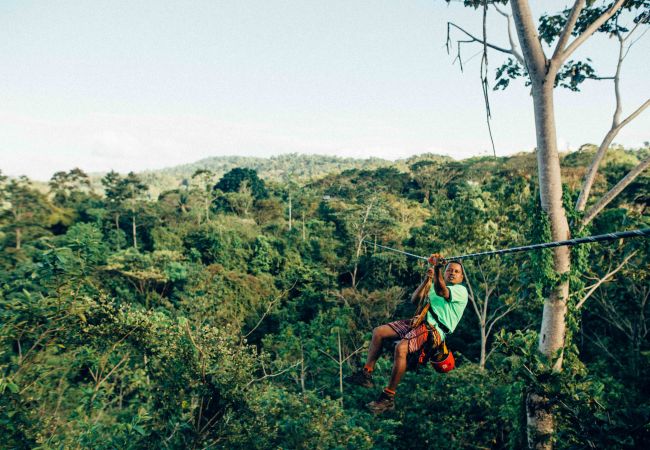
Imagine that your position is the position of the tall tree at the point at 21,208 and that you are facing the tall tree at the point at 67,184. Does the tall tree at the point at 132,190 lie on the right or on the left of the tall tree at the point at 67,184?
right

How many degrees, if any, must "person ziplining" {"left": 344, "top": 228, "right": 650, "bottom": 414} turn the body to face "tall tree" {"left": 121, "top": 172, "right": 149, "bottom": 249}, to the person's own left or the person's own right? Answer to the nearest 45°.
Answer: approximately 90° to the person's own right

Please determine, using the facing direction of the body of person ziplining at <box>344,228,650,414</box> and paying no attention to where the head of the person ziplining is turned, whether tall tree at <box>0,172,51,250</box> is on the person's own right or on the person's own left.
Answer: on the person's own right

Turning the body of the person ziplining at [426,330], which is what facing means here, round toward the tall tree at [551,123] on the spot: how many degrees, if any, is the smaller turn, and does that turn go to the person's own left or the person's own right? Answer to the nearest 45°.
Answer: approximately 180°

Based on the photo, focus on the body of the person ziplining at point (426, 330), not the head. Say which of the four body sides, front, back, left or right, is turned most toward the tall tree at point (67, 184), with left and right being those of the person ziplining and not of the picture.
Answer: right

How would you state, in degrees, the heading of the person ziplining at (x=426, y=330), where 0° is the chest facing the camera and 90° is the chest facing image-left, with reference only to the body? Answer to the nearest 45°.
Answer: approximately 45°
